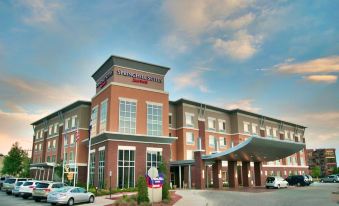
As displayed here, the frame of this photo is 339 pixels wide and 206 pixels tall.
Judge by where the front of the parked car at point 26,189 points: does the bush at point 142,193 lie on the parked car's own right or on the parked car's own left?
on the parked car's own right

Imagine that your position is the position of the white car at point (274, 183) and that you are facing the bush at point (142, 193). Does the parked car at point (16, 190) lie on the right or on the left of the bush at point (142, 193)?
right

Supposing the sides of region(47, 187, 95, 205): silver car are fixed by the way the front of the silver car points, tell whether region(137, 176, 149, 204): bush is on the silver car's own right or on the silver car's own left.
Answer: on the silver car's own right

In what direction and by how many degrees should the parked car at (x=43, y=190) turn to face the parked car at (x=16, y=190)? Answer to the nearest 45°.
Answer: approximately 45° to its left
